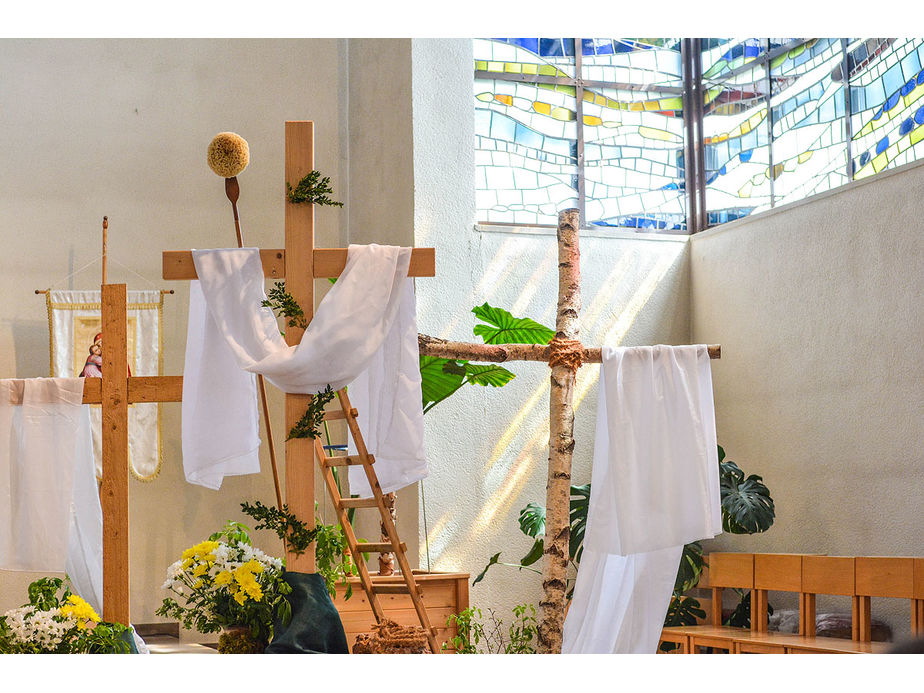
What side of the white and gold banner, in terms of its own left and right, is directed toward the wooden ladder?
left

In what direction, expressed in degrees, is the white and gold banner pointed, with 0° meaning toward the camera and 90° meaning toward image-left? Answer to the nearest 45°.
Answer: approximately 0°

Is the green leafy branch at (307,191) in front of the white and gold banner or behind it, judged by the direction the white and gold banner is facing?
in front

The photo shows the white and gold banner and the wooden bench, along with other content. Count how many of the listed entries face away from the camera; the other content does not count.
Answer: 0

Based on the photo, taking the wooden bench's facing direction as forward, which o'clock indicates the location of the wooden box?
The wooden box is roughly at 1 o'clock from the wooden bench.

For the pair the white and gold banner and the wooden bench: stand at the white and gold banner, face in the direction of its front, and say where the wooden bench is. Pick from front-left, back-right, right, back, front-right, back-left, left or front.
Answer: front-left

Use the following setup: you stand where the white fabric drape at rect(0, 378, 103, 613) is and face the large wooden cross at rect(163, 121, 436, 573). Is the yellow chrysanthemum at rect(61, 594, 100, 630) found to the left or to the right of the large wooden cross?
right

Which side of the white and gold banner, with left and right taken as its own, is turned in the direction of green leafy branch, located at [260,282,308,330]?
left

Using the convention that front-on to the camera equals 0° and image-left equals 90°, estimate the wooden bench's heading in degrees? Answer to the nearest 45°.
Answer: approximately 45°

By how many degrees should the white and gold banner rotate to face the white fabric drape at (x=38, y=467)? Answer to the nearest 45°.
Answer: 0° — it already faces it
